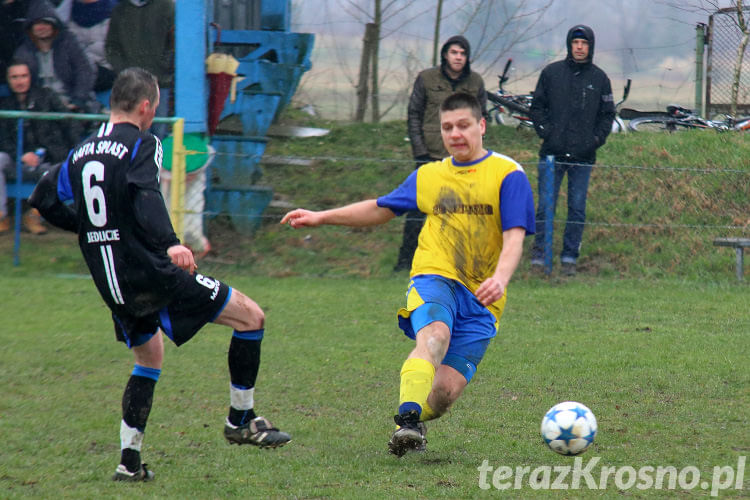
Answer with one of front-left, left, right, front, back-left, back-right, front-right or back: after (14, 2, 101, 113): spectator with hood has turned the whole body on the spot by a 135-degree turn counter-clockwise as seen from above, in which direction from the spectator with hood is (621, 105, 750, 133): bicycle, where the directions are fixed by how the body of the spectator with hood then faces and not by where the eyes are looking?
front-right

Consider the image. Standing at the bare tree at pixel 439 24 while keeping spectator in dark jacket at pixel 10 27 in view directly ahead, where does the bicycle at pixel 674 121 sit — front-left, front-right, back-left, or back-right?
back-left

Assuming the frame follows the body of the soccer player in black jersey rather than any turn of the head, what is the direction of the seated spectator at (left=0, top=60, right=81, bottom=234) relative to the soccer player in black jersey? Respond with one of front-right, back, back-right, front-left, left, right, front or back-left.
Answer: front-left

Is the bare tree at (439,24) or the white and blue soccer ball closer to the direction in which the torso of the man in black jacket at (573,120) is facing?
the white and blue soccer ball

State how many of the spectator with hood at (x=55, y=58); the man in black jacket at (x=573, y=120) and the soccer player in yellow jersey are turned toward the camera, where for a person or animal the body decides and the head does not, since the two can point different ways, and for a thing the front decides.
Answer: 3

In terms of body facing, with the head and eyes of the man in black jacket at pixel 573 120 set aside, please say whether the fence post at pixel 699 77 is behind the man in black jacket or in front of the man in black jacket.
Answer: behind

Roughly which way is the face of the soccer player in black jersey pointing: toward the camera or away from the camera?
away from the camera

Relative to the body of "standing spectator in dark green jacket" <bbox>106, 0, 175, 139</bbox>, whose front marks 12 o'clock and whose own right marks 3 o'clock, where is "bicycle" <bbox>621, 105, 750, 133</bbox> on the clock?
The bicycle is roughly at 9 o'clock from the standing spectator in dark green jacket.
